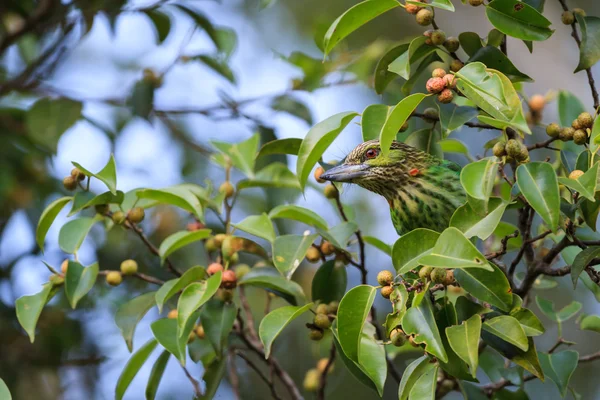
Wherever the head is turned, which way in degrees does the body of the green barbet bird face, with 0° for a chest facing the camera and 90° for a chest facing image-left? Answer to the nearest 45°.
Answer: approximately 90°

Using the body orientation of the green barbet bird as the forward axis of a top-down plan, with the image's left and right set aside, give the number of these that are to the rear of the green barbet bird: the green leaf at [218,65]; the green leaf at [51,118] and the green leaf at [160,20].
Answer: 0

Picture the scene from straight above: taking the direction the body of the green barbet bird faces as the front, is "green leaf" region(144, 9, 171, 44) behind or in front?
in front

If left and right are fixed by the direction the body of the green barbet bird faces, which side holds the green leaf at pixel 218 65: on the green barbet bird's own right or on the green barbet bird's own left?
on the green barbet bird's own right

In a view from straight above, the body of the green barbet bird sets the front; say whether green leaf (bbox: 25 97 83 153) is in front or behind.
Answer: in front

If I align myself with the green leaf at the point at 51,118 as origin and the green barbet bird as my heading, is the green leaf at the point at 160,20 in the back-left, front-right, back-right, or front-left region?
front-left

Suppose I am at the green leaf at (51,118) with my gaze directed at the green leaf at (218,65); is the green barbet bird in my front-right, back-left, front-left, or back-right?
front-right
